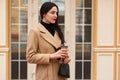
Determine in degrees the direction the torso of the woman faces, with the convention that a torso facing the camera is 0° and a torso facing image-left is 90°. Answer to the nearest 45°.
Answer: approximately 315°
